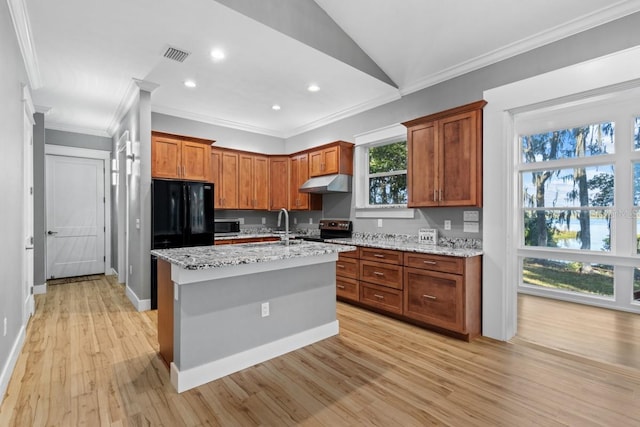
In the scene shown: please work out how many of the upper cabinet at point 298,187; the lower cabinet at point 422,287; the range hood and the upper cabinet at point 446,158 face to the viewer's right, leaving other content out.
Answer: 0

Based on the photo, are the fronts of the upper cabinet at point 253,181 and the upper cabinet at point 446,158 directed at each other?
no

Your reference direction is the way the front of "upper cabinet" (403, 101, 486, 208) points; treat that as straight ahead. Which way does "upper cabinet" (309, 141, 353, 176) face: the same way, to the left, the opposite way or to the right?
the same way

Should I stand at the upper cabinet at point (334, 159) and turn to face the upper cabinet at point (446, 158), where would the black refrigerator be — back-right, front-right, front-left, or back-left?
back-right

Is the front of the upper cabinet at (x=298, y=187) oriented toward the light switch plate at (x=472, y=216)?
no

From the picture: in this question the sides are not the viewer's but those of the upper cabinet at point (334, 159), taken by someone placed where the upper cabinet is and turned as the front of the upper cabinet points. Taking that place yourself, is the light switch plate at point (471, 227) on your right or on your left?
on your left

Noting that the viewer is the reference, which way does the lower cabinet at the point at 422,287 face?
facing the viewer and to the left of the viewer

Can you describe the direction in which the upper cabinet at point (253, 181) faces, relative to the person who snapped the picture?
facing the viewer and to the right of the viewer

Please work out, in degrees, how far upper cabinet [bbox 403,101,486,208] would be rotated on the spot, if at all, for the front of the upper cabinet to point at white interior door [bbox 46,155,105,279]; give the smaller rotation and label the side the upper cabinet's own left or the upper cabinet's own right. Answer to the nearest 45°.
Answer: approximately 45° to the upper cabinet's own right

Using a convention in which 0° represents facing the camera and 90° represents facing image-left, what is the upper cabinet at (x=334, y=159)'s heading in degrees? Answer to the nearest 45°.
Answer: approximately 45°

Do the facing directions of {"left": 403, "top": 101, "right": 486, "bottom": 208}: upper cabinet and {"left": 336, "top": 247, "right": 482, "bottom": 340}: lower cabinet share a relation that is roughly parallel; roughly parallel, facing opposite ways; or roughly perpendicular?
roughly parallel

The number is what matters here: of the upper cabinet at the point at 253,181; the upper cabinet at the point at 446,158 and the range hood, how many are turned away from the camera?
0

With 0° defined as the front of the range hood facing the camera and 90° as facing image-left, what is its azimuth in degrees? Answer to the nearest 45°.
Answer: approximately 45°

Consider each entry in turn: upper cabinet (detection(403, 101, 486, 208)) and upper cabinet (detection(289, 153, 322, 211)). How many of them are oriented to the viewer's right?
0

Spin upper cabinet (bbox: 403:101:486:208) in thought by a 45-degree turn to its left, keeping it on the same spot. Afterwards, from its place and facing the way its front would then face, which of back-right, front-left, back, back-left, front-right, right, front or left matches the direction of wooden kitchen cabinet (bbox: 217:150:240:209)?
right

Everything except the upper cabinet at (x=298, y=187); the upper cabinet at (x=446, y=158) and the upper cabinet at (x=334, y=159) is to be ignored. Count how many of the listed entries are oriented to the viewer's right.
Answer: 0

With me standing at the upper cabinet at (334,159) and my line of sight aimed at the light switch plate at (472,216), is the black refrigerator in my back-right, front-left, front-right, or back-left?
back-right

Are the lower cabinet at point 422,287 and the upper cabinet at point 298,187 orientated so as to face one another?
no

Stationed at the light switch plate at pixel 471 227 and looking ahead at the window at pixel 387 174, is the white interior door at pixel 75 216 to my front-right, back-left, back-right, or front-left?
front-left
